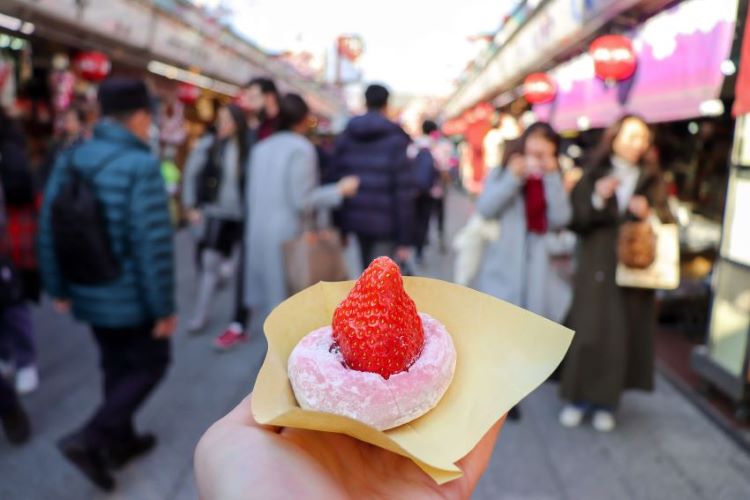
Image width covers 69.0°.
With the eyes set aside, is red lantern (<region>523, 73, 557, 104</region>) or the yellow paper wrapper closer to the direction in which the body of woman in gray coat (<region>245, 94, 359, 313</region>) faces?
the red lantern

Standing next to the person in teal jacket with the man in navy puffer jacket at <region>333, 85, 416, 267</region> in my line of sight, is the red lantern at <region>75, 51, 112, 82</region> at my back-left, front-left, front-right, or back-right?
front-left

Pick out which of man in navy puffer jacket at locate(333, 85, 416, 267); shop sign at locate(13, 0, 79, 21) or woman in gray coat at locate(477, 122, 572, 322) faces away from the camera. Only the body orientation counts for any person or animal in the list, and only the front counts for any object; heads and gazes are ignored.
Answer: the man in navy puffer jacket

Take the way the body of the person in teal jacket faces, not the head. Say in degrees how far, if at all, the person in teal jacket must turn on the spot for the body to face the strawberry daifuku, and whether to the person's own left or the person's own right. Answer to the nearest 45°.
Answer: approximately 135° to the person's own right

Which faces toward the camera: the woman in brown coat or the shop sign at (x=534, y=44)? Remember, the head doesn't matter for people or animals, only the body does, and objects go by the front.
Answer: the woman in brown coat

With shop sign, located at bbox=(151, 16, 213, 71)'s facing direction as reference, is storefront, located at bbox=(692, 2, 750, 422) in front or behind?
in front

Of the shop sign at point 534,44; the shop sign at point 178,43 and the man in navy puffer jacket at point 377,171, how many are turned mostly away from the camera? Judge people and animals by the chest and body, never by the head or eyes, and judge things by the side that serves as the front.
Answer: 1

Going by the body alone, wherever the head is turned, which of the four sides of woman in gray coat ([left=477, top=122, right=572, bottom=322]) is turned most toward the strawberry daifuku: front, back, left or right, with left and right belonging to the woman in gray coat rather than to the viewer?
front

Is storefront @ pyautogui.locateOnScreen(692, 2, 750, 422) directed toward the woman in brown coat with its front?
yes

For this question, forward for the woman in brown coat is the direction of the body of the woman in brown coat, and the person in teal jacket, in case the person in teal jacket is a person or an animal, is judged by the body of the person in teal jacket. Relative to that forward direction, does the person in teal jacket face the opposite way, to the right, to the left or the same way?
the opposite way

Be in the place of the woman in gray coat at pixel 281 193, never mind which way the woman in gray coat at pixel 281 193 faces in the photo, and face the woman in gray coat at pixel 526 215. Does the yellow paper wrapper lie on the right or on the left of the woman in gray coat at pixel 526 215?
right

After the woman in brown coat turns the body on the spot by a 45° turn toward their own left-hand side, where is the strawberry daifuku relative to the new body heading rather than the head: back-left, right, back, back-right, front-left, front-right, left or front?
front-right

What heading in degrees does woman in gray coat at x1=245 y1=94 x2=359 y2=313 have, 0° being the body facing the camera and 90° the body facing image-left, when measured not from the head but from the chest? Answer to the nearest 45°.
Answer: approximately 225°

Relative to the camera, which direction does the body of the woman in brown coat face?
toward the camera

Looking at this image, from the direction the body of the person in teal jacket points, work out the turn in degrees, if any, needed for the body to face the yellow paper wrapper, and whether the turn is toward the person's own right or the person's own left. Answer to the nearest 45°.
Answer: approximately 135° to the person's own right

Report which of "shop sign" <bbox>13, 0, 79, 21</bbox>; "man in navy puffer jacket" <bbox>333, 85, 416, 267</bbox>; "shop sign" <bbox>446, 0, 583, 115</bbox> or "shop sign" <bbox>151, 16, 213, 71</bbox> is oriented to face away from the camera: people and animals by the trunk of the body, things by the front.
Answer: the man in navy puffer jacket

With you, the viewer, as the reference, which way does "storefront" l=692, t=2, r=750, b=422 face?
facing the viewer and to the left of the viewer

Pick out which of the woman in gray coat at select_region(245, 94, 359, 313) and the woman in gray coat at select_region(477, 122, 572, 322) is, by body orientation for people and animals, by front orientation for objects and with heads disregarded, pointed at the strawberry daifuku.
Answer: the woman in gray coat at select_region(477, 122, 572, 322)

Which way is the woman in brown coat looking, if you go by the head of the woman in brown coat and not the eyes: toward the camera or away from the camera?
toward the camera

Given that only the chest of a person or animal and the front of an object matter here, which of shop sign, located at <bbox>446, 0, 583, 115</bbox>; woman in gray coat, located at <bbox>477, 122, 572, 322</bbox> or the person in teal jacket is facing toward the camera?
the woman in gray coat

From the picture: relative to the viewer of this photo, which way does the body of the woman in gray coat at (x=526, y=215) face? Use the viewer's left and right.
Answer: facing the viewer

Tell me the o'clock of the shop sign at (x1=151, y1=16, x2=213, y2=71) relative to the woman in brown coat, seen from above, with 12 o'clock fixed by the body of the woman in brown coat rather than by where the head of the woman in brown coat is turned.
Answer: The shop sign is roughly at 4 o'clock from the woman in brown coat.

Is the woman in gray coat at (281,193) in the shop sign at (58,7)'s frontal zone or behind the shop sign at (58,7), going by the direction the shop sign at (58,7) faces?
frontal zone

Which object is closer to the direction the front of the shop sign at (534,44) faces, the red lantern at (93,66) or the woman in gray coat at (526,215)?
the red lantern
